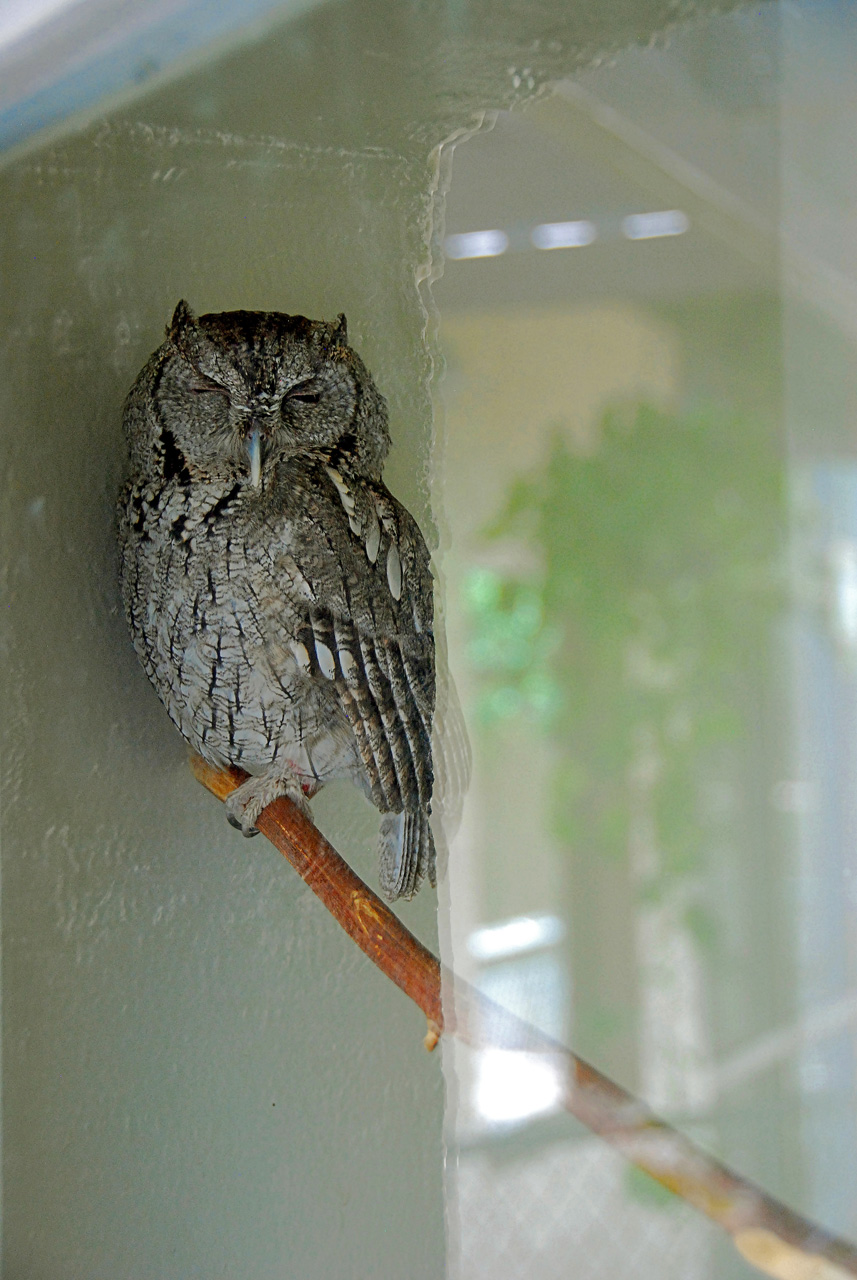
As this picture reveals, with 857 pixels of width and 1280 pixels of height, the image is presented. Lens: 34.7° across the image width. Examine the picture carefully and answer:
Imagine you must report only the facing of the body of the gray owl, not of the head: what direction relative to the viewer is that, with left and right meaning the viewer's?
facing the viewer and to the left of the viewer
